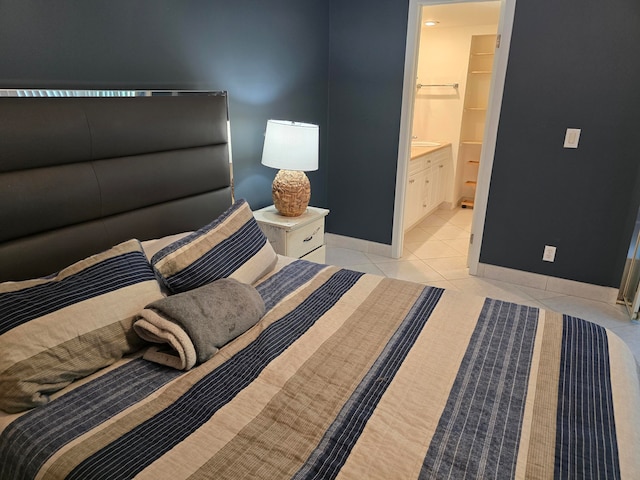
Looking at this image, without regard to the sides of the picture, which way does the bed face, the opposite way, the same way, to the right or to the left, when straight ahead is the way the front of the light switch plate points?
to the left

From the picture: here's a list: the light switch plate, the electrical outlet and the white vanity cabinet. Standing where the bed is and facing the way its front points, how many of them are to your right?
0

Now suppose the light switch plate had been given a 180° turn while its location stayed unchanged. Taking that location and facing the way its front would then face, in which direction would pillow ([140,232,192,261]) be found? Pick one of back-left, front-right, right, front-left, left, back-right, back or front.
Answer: back-left

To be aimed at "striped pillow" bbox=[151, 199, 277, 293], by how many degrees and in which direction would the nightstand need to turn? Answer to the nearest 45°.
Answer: approximately 45° to its right

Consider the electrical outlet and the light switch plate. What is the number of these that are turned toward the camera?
2

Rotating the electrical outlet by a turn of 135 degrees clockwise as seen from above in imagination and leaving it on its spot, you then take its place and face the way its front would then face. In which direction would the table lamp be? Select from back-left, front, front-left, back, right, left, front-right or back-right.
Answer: left

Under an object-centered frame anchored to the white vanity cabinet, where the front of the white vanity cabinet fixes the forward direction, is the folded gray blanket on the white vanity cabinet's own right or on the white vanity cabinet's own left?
on the white vanity cabinet's own right

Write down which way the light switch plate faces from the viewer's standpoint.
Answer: facing the viewer

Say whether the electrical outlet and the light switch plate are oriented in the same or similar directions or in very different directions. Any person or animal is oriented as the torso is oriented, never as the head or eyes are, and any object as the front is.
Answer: same or similar directions

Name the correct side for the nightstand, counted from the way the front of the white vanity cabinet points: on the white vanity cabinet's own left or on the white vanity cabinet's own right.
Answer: on the white vanity cabinet's own right

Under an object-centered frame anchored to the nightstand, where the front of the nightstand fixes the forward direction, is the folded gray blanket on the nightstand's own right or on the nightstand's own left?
on the nightstand's own right

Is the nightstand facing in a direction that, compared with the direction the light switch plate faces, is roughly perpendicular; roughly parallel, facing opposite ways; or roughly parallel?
roughly perpendicular

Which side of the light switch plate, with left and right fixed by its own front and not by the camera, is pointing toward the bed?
front

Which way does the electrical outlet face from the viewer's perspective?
toward the camera

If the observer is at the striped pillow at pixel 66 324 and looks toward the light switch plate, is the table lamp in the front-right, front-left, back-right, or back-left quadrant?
front-left
